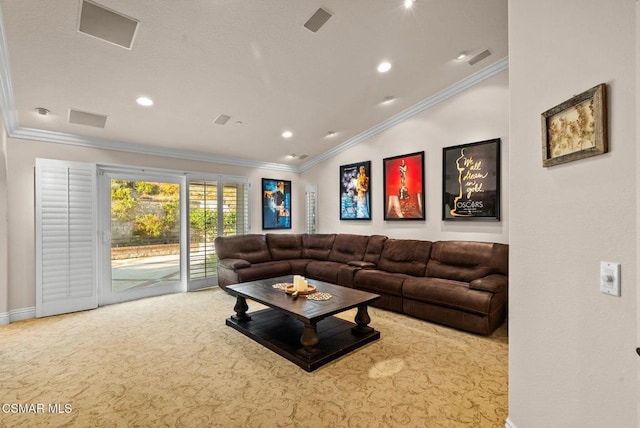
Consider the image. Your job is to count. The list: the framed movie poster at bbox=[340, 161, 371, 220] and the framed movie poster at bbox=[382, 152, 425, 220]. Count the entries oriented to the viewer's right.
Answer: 0

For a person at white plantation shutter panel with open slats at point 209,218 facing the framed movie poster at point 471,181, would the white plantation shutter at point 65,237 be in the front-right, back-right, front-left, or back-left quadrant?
back-right

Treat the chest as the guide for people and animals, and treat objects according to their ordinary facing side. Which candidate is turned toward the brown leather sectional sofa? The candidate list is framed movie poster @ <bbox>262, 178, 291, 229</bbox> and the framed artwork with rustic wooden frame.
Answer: the framed movie poster

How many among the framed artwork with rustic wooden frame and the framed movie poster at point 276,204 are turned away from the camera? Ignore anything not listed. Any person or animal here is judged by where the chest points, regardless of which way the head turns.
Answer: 0

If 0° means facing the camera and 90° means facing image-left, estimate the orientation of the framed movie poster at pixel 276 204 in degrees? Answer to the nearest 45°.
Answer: approximately 315°

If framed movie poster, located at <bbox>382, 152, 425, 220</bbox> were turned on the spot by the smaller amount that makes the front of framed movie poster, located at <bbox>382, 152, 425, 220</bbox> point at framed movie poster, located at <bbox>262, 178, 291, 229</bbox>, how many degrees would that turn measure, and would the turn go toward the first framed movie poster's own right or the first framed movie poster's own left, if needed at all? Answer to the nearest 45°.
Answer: approximately 45° to the first framed movie poster's own right

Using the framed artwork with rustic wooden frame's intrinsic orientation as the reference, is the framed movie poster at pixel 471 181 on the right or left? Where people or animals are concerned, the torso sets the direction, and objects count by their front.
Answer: on its right

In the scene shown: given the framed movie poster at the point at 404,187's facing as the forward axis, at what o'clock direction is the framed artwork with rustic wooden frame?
The framed artwork with rustic wooden frame is roughly at 10 o'clock from the framed movie poster.

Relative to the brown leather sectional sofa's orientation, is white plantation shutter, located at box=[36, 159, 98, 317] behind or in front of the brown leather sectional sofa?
in front

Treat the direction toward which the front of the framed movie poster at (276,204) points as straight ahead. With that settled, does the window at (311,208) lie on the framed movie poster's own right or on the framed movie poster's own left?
on the framed movie poster's own left

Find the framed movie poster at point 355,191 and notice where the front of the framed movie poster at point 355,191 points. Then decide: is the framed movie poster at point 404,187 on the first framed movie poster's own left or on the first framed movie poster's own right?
on the first framed movie poster's own left

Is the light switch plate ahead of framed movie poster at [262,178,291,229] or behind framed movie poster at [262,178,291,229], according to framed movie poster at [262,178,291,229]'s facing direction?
ahead

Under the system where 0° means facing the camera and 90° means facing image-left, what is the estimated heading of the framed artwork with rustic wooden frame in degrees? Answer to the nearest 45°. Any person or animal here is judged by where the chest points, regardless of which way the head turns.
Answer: approximately 45°

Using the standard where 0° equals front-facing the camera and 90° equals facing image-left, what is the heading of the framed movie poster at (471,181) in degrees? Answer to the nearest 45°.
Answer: approximately 45°
